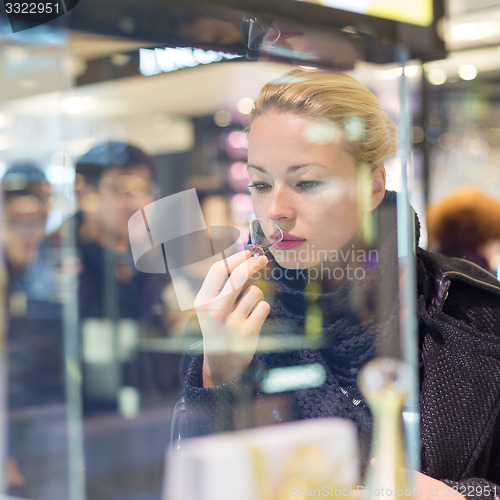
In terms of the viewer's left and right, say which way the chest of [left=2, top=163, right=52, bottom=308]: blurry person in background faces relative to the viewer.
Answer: facing the viewer

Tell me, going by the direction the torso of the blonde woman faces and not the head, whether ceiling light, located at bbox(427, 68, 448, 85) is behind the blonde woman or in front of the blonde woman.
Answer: behind

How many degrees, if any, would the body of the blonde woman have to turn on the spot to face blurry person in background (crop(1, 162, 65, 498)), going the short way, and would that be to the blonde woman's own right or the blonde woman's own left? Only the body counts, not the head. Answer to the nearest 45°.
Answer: approximately 90° to the blonde woman's own right

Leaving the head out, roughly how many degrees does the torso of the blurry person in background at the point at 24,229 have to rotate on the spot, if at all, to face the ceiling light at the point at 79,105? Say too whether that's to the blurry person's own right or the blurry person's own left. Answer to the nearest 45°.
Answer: approximately 135° to the blurry person's own left

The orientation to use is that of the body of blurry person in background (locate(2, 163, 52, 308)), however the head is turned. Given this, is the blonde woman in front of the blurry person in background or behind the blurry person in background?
in front

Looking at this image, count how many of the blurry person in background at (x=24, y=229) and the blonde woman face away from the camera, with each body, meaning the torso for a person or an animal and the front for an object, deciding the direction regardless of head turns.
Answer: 0

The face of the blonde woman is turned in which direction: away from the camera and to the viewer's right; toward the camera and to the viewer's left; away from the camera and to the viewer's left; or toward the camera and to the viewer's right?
toward the camera and to the viewer's left

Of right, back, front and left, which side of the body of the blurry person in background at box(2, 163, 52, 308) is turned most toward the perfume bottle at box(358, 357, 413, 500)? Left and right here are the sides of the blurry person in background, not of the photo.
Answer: front
